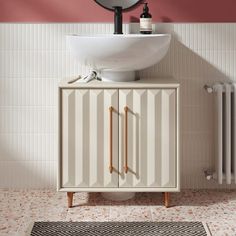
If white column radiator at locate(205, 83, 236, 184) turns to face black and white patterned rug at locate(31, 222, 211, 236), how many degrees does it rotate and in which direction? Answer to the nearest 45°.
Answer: approximately 45° to its right

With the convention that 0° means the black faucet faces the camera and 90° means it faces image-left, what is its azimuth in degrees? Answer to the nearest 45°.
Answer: approximately 0°

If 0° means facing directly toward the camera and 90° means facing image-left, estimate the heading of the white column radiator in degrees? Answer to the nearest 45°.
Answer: approximately 0°

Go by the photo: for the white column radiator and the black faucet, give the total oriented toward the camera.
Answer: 2
